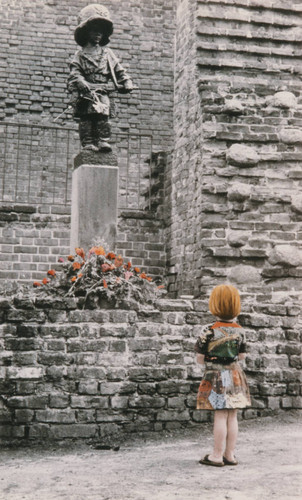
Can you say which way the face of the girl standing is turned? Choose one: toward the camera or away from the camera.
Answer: away from the camera

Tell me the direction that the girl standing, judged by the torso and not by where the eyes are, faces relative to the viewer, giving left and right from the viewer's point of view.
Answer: facing away from the viewer and to the left of the viewer

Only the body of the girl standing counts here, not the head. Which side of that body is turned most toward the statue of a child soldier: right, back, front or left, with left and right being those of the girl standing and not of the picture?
front

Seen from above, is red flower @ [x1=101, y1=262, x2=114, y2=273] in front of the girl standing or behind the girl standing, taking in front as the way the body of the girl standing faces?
in front

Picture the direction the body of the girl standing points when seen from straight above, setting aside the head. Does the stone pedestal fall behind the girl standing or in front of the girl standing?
in front
